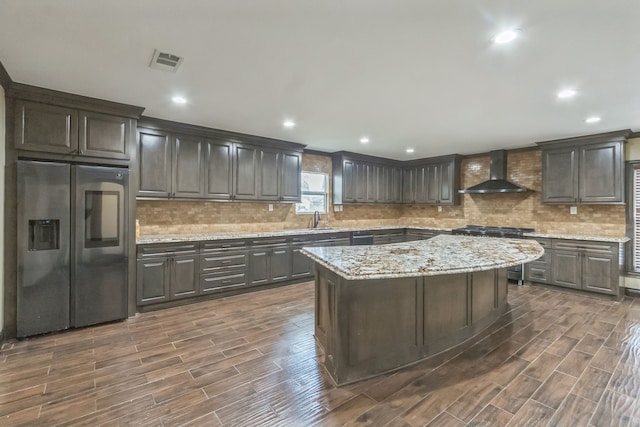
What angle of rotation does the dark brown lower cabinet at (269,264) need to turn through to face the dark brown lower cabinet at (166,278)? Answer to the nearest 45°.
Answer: approximately 90° to its right

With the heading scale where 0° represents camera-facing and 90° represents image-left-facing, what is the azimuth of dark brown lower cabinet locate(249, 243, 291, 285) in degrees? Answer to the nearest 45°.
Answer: approximately 315°

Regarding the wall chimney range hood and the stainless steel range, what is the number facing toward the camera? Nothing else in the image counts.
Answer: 2

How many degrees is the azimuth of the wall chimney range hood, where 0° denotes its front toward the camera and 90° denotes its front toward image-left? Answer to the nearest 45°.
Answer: approximately 0°

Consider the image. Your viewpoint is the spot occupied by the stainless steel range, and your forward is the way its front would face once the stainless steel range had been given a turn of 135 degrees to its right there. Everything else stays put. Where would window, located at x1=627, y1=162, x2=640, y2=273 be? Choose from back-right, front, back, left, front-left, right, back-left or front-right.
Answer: back-right

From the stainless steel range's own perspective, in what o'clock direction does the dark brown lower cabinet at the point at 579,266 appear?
The dark brown lower cabinet is roughly at 10 o'clock from the stainless steel range.

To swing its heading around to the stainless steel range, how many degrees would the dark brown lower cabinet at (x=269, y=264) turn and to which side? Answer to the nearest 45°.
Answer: approximately 45° to its left

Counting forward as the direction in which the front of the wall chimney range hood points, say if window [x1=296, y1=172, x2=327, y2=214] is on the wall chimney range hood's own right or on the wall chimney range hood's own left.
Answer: on the wall chimney range hood's own right

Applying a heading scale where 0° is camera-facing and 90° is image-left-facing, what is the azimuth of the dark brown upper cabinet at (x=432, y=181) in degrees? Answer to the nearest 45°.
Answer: approximately 45°

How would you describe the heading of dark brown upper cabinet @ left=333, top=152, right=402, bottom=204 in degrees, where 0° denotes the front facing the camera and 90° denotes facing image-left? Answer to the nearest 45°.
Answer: approximately 315°
